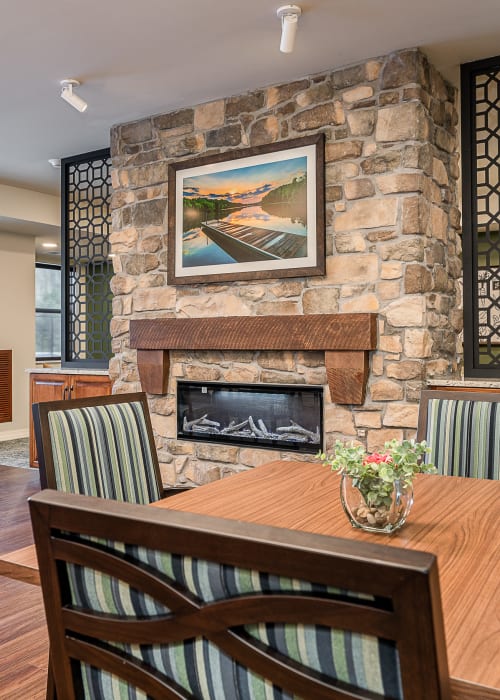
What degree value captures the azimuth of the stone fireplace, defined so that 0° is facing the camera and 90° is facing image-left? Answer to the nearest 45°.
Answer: approximately 45°

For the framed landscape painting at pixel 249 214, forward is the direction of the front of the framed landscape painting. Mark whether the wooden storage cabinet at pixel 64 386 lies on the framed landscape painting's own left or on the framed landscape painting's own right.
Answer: on the framed landscape painting's own right

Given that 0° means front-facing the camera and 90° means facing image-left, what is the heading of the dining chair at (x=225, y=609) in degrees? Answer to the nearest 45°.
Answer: approximately 225°

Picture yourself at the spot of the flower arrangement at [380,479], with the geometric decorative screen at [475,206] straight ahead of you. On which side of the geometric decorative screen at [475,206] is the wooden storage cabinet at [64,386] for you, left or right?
left

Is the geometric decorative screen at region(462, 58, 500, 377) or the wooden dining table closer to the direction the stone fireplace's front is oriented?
the wooden dining table

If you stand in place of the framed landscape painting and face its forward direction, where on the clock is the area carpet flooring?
The area carpet flooring is roughly at 3 o'clock from the framed landscape painting.

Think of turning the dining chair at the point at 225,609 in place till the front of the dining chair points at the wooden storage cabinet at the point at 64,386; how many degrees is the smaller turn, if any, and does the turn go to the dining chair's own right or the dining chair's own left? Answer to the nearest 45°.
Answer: approximately 45° to the dining chair's own left

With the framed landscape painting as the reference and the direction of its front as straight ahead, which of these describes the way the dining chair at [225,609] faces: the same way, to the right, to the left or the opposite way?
the opposite way

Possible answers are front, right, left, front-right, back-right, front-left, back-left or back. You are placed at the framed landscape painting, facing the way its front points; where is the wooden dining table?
front-left

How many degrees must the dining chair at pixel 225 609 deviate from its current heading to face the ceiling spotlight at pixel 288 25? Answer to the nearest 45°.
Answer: approximately 45° to its left

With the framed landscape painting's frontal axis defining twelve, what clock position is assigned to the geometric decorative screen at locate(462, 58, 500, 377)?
The geometric decorative screen is roughly at 8 o'clock from the framed landscape painting.

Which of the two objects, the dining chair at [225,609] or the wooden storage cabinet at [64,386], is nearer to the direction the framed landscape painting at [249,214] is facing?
the dining chair

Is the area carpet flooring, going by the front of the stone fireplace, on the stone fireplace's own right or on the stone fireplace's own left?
on the stone fireplace's own right

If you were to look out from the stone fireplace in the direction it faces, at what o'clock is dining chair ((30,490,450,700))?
The dining chair is roughly at 11 o'clock from the stone fireplace.

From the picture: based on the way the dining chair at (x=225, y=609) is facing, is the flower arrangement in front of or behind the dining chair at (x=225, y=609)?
in front

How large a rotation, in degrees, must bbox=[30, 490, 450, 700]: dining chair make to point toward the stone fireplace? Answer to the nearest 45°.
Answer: approximately 45° to its left
